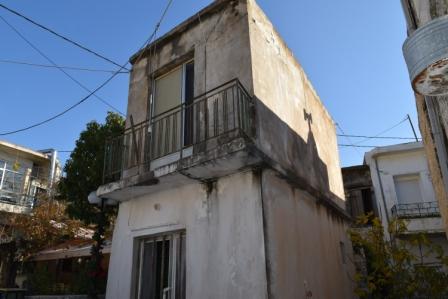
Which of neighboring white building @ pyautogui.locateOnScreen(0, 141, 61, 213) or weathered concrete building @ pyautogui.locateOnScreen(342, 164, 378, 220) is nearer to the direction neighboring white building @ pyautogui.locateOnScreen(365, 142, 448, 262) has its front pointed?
the neighboring white building

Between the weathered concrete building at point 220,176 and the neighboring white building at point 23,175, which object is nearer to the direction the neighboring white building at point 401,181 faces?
the weathered concrete building

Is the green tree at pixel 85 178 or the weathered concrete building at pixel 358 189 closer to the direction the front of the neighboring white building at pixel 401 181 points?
the green tree

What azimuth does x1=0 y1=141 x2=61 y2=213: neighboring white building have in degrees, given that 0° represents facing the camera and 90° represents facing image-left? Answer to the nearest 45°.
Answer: approximately 315°

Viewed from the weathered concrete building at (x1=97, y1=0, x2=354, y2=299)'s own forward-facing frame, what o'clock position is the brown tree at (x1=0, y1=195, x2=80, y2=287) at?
The brown tree is roughly at 3 o'clock from the weathered concrete building.

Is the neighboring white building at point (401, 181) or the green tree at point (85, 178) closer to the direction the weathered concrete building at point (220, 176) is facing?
the green tree

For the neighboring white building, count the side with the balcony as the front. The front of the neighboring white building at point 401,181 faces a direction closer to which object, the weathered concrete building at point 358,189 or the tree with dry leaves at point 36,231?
the tree with dry leaves

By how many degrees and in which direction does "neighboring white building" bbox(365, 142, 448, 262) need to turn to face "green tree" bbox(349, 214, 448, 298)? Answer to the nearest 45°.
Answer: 0° — it already faces it

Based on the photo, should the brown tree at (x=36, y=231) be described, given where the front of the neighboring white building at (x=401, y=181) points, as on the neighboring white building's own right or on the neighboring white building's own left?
on the neighboring white building's own right

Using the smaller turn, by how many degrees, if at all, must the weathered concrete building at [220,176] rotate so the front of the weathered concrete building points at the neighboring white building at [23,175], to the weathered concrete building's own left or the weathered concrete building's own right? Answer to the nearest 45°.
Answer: approximately 90° to the weathered concrete building's own right

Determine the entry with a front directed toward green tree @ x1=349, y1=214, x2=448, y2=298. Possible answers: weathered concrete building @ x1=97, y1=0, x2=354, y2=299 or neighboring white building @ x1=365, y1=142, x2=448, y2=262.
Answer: the neighboring white building

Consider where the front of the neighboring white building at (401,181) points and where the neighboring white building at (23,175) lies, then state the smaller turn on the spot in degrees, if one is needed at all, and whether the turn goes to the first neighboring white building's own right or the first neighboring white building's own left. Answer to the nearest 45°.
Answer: approximately 90° to the first neighboring white building's own right
